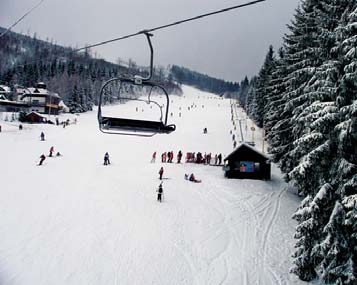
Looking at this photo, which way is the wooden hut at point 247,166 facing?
toward the camera

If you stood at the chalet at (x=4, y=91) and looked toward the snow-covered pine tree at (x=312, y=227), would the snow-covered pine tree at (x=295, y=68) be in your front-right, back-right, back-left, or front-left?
front-left

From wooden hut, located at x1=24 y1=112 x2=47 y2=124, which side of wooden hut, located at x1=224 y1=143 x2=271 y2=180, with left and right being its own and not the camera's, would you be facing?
right

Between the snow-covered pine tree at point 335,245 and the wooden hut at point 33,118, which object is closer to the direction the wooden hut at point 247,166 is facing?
the snow-covered pine tree

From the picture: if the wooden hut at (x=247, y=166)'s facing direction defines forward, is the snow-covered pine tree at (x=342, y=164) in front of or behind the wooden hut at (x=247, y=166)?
in front

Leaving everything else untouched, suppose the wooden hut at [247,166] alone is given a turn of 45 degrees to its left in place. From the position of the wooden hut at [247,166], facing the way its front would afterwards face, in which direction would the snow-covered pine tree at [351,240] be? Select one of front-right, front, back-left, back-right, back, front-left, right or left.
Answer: front-right

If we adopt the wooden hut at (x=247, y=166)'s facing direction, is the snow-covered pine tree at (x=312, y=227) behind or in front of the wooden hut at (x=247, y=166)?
in front
